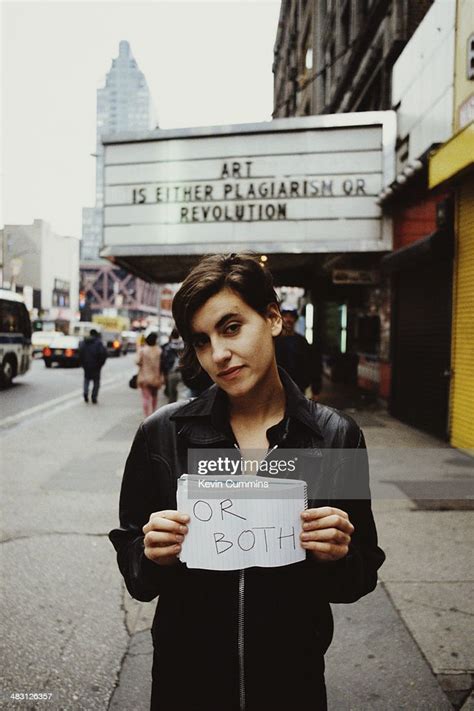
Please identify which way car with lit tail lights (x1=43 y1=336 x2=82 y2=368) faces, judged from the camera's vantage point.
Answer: facing away from the viewer

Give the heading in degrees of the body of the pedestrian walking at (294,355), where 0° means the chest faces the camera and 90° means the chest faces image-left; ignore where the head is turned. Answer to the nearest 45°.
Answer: approximately 0°

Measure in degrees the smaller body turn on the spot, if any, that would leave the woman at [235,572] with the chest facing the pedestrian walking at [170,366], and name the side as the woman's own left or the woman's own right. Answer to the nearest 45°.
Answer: approximately 180°

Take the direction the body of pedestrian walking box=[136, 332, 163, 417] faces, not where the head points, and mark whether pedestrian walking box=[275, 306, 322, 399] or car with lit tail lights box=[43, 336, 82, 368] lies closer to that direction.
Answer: the car with lit tail lights

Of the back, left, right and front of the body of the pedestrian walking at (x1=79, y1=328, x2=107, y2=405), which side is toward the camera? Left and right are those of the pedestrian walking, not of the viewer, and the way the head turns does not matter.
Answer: back
